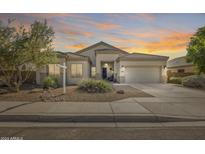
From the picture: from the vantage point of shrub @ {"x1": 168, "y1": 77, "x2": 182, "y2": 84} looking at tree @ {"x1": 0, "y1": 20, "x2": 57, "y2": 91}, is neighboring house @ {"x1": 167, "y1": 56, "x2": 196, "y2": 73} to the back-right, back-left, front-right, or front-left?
back-right

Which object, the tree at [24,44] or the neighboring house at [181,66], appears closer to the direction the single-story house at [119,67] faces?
the tree

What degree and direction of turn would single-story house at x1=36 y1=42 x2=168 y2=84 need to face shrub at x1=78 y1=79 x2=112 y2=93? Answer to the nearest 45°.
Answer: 0° — it already faces it

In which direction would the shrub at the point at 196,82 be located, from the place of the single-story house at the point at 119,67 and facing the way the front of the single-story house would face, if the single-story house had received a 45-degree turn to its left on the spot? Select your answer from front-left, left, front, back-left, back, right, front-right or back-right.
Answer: front

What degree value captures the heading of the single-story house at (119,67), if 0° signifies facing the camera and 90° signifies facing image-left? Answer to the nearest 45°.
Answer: approximately 0°

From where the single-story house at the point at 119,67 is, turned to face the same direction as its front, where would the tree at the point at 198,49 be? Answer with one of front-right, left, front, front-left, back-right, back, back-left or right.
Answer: front-left

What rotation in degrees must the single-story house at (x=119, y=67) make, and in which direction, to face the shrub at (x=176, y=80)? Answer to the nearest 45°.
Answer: approximately 90° to its left
